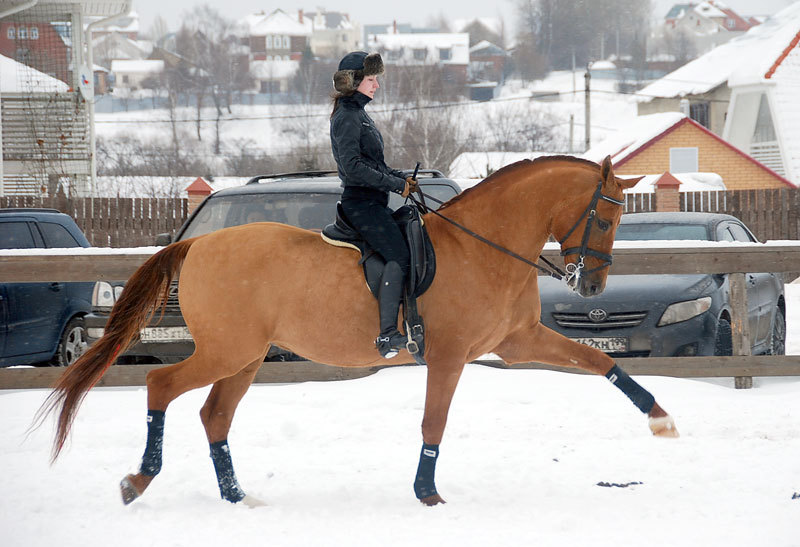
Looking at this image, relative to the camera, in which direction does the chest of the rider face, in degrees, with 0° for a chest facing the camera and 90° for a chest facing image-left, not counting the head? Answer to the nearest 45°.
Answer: approximately 270°

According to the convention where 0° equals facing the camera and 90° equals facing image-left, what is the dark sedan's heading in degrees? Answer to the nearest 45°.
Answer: approximately 45°

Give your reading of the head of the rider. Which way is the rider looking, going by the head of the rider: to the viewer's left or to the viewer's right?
to the viewer's right

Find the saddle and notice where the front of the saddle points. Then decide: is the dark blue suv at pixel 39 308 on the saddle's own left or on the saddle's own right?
on the saddle's own left

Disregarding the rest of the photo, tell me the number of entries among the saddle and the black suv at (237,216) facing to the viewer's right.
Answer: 1

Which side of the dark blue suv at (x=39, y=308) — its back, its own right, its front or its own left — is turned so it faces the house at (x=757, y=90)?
back

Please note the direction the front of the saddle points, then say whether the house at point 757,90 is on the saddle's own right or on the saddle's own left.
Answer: on the saddle's own left

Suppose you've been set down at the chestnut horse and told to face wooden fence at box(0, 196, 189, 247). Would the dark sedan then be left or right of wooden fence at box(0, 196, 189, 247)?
right

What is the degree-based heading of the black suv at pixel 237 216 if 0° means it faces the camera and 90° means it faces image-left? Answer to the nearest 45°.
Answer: approximately 45°
